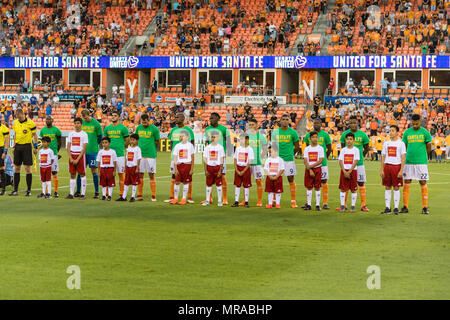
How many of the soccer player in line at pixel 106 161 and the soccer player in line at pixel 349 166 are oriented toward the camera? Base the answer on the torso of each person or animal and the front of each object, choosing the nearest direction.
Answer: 2

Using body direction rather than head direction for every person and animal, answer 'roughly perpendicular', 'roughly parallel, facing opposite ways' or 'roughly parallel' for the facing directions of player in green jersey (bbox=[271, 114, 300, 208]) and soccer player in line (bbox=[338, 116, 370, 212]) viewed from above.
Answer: roughly parallel

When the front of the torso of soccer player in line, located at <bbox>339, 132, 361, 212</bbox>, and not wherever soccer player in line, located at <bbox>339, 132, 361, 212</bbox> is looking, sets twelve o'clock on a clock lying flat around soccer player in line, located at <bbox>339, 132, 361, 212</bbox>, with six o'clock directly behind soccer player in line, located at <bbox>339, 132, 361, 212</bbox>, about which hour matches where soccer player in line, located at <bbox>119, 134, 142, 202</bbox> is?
soccer player in line, located at <bbox>119, 134, 142, 202</bbox> is roughly at 3 o'clock from soccer player in line, located at <bbox>339, 132, 361, 212</bbox>.

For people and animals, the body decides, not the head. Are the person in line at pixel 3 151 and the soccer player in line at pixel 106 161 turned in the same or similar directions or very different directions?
same or similar directions

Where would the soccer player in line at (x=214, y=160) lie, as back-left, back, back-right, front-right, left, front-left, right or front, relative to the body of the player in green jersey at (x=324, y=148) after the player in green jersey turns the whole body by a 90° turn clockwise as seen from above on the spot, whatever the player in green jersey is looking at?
front

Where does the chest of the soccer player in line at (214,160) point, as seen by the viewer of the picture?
toward the camera

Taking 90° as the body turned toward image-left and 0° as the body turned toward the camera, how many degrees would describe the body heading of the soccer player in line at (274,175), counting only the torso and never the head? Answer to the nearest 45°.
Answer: approximately 0°

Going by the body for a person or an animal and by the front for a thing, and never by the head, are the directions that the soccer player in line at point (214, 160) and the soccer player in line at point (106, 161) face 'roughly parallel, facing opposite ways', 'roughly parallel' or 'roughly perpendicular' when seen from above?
roughly parallel

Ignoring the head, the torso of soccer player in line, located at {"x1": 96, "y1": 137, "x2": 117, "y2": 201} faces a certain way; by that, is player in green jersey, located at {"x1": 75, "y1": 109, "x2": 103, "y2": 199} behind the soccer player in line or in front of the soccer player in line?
behind

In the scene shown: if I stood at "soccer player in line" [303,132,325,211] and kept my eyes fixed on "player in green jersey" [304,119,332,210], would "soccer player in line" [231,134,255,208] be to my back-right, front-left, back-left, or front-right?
back-left

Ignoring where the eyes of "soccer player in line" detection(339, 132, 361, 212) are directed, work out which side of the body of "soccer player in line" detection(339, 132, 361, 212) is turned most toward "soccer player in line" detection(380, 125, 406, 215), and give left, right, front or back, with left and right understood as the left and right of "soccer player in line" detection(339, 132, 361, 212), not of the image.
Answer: left

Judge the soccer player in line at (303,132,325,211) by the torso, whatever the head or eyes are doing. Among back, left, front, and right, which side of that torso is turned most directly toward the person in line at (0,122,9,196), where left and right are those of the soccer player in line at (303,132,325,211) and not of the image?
right

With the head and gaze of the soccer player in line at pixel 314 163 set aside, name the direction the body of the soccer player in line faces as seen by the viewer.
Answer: toward the camera

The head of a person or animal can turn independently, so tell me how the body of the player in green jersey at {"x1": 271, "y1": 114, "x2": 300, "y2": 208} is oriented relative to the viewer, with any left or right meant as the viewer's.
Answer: facing the viewer
